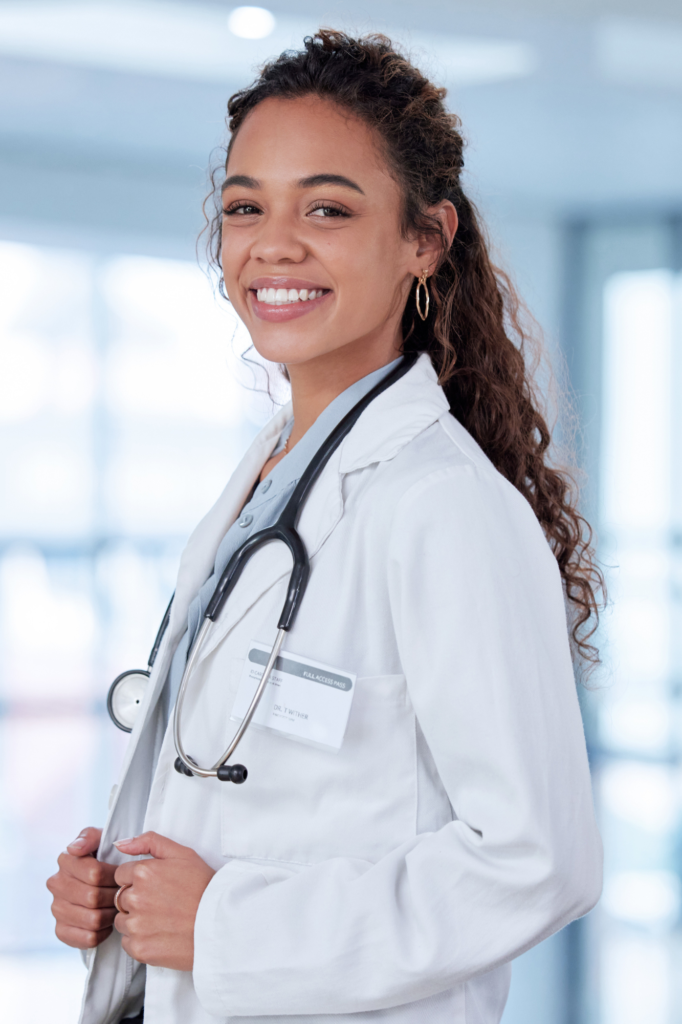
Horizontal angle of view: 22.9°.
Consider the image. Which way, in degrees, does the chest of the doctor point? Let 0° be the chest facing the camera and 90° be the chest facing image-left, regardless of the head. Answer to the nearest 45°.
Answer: approximately 45°

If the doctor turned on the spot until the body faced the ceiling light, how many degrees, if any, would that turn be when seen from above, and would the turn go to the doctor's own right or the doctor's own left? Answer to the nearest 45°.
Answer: approximately 135° to the doctor's own right
